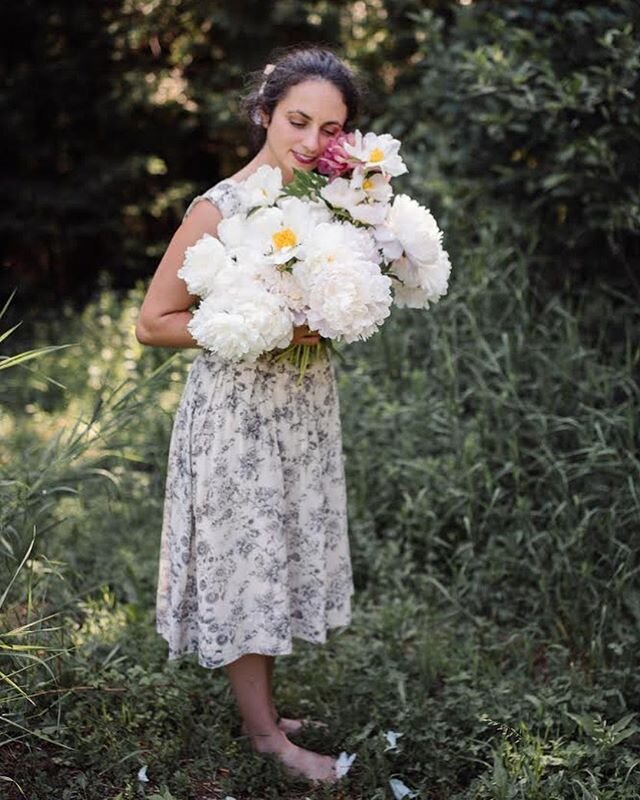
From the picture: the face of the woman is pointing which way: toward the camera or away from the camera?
toward the camera

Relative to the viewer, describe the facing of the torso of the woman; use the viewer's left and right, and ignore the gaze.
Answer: facing the viewer and to the right of the viewer
